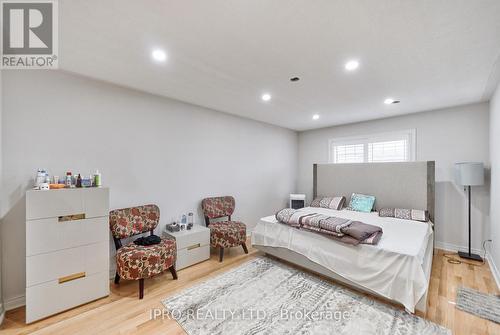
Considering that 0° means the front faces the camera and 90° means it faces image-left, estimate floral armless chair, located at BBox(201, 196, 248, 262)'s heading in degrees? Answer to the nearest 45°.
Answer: approximately 315°

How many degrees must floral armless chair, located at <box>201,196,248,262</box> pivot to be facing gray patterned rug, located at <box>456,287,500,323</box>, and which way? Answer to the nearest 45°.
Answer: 0° — it already faces it

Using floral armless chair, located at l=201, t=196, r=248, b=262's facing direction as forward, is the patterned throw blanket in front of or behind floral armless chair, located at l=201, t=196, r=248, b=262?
in front

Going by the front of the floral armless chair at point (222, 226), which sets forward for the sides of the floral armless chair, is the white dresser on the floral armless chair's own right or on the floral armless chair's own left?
on the floral armless chair's own right

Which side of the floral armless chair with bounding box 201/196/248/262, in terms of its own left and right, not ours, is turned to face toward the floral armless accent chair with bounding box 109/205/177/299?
right

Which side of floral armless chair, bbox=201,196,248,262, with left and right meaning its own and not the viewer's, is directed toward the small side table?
right

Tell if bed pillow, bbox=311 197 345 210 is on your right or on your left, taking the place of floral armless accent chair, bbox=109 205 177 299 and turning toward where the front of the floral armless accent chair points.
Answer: on your left

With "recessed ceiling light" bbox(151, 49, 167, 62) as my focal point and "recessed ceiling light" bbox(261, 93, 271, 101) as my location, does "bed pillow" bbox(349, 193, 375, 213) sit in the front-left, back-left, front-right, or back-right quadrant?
back-left

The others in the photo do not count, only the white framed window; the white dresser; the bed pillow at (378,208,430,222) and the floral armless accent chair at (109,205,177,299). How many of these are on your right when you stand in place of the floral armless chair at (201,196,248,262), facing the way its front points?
2

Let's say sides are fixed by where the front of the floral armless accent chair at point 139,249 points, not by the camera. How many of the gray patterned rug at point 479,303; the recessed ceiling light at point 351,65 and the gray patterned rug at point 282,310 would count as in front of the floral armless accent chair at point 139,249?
3

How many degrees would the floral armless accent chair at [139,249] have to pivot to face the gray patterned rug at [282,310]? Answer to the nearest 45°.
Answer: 0° — it already faces it
